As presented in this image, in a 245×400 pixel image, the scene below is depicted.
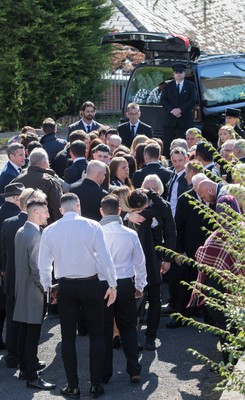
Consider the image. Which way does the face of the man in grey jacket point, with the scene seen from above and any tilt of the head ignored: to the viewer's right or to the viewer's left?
to the viewer's right

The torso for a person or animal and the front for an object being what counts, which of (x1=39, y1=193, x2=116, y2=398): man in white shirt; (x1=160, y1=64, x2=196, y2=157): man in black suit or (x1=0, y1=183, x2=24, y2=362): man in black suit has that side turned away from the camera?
the man in white shirt

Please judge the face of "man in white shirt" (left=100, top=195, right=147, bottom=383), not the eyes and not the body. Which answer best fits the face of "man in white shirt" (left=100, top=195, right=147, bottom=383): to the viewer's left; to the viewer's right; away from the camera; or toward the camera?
away from the camera

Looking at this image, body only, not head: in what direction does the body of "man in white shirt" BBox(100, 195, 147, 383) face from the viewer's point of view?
away from the camera

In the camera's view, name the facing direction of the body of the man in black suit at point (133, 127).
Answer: toward the camera

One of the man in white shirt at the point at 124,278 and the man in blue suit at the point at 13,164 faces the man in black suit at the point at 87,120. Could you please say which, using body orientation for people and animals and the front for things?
the man in white shirt

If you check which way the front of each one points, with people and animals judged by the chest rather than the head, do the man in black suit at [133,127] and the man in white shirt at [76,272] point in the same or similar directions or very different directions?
very different directions

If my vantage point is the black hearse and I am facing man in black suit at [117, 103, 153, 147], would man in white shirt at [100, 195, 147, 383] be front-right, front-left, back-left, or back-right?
front-left

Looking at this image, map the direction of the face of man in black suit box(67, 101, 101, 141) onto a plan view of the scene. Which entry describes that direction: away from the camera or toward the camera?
toward the camera

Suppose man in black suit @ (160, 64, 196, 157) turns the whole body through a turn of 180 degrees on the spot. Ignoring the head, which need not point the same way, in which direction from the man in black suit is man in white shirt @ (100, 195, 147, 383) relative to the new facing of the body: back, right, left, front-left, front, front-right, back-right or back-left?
back

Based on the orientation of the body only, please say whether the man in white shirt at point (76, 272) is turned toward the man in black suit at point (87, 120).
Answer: yes

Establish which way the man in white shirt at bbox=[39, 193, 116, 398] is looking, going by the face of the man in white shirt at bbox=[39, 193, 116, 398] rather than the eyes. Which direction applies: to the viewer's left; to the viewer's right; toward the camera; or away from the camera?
away from the camera

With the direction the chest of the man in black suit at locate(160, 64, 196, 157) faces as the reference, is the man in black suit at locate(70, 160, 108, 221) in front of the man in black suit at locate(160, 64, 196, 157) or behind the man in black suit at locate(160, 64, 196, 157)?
in front
